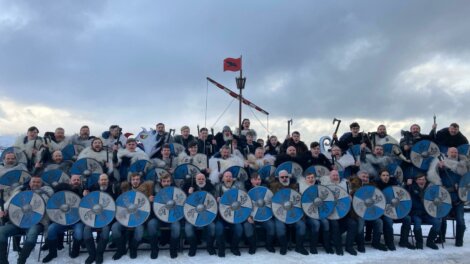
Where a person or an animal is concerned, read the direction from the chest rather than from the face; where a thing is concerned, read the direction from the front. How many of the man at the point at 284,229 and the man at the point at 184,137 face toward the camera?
2

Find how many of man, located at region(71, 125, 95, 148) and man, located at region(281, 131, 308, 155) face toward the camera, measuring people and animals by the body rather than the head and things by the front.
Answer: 2

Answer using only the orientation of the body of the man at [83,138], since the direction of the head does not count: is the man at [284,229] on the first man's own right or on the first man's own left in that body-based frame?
on the first man's own left

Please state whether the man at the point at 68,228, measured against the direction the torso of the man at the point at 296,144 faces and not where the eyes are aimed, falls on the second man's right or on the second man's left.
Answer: on the second man's right

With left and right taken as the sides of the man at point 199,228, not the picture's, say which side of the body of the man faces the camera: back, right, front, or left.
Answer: front

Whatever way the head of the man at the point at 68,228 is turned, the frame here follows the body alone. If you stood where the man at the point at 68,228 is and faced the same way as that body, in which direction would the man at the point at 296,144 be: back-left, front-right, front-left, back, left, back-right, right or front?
left

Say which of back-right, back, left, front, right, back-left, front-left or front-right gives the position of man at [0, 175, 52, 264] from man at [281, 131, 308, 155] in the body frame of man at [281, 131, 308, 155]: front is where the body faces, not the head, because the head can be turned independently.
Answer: front-right

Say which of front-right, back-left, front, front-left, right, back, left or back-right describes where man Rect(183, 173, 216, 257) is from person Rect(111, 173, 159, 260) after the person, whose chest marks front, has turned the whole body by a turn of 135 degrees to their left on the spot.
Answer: front-right

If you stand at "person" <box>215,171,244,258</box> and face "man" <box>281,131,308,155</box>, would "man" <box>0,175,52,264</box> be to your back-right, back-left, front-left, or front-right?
back-left

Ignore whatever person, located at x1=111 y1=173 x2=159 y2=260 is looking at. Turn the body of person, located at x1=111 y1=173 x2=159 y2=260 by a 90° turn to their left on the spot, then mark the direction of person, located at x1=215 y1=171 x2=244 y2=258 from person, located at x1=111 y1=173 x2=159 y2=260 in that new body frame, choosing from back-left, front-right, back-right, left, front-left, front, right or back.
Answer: front
